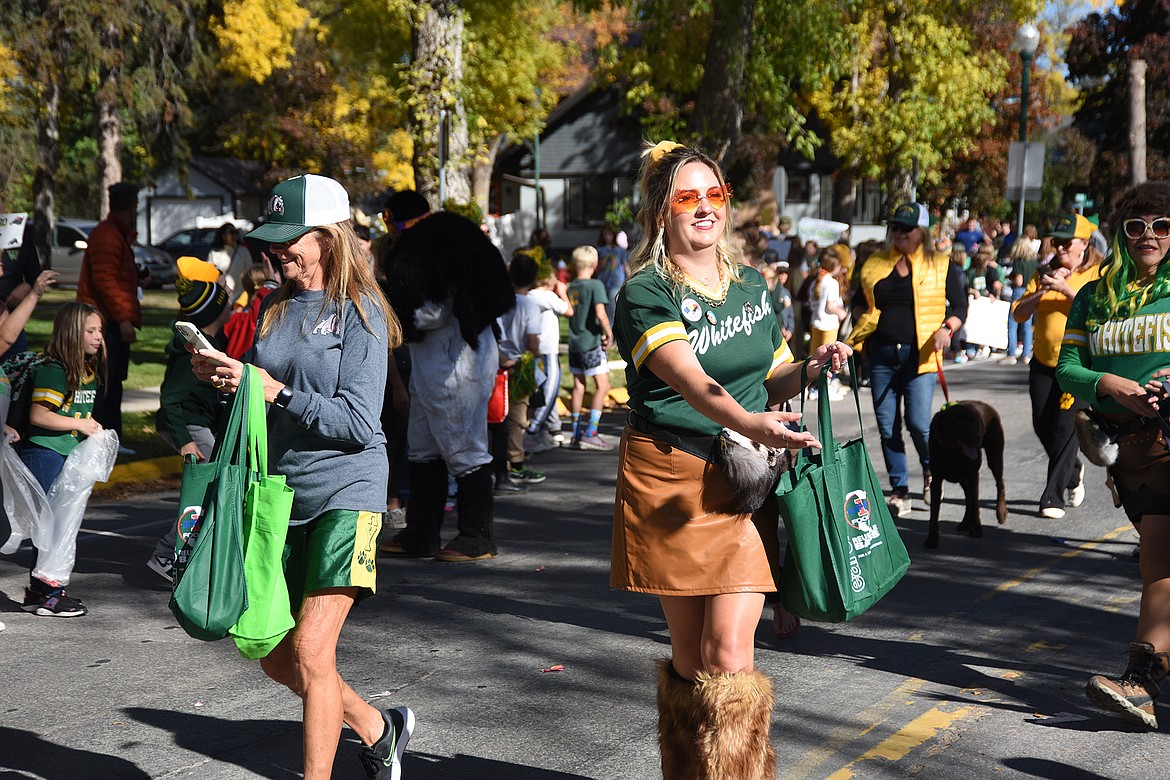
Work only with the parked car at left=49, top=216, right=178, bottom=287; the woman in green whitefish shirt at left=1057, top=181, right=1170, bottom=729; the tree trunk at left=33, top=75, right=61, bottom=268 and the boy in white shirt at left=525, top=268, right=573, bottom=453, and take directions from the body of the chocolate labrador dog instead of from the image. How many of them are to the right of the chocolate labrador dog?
3

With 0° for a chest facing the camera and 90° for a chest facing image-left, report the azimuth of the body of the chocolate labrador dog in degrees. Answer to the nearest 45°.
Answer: approximately 45°

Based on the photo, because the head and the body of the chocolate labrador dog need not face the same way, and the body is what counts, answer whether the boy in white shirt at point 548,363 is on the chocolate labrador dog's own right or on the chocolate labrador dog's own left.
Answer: on the chocolate labrador dog's own right

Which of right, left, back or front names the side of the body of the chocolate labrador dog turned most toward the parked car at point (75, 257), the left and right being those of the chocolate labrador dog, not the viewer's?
right

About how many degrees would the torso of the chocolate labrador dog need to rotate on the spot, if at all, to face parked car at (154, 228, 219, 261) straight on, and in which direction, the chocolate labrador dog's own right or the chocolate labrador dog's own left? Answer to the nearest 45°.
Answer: approximately 90° to the chocolate labrador dog's own right

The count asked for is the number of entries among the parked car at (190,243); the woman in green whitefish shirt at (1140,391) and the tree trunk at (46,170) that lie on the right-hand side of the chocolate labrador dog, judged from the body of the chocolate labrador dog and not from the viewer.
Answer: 2

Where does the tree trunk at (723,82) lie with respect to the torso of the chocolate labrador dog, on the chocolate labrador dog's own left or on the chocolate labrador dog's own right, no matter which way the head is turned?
on the chocolate labrador dog's own right

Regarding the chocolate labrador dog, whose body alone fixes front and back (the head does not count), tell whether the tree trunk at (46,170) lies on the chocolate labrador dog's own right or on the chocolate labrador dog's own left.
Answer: on the chocolate labrador dog's own right

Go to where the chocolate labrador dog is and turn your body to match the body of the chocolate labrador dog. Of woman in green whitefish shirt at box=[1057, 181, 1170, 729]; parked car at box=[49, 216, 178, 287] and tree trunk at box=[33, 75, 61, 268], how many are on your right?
2
